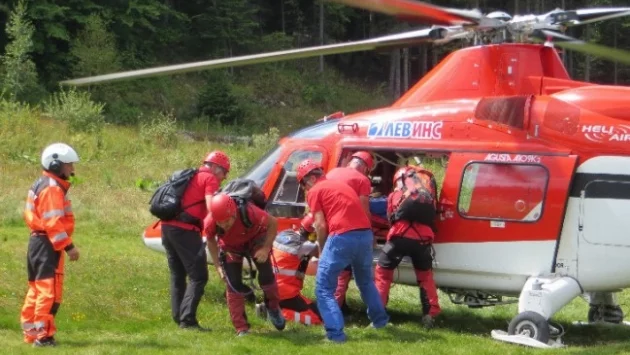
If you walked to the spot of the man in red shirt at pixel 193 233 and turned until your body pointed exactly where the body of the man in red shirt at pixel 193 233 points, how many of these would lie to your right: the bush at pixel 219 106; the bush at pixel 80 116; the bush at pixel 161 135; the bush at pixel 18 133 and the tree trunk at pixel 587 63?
0

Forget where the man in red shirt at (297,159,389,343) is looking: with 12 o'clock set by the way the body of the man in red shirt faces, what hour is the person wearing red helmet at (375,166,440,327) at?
The person wearing red helmet is roughly at 3 o'clock from the man in red shirt.

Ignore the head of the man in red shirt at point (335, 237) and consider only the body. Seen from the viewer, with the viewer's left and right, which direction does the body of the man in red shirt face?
facing away from the viewer and to the left of the viewer

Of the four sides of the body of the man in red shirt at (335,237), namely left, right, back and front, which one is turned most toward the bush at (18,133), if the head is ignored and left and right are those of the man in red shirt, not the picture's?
front

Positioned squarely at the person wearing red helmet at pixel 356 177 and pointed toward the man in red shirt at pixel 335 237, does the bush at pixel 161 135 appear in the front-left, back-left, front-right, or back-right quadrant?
back-right

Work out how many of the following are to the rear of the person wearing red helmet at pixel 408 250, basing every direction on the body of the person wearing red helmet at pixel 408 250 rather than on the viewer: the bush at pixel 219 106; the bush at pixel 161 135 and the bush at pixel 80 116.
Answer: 0

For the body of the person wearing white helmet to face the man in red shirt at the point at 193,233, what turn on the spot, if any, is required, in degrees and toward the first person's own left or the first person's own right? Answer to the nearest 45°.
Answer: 0° — they already face them

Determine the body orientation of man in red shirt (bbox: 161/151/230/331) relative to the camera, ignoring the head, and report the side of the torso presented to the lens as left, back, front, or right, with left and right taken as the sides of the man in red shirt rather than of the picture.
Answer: right

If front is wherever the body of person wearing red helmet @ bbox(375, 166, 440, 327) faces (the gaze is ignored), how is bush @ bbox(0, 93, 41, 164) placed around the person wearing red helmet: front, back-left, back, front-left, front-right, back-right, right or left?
front-left

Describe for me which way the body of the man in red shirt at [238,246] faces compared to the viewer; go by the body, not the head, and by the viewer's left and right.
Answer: facing the viewer

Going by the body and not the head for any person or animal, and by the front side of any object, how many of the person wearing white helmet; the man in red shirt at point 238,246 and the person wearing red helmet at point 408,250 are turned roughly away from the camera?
1

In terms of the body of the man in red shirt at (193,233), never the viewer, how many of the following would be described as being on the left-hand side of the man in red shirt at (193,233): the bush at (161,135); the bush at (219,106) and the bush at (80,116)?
3

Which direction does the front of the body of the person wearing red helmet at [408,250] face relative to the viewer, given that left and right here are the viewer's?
facing away from the viewer

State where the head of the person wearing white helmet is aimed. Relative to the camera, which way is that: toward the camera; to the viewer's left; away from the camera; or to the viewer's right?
to the viewer's right

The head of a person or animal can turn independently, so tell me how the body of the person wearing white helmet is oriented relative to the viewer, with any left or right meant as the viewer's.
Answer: facing to the right of the viewer

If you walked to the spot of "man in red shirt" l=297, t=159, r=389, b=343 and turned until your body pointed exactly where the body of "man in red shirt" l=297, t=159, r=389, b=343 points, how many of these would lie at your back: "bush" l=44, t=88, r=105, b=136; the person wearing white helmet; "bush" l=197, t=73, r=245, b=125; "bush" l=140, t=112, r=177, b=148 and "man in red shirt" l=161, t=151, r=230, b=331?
0
